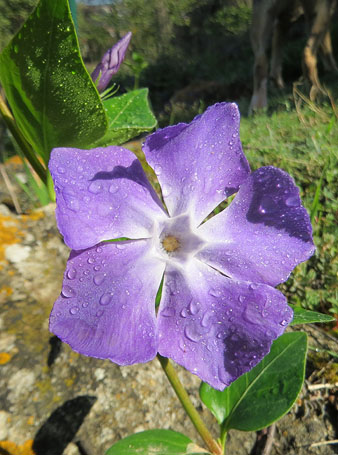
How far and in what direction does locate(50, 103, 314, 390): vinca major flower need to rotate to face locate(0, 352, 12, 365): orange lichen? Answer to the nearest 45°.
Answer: approximately 135° to its right

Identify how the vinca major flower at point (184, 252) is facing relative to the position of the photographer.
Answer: facing the viewer
